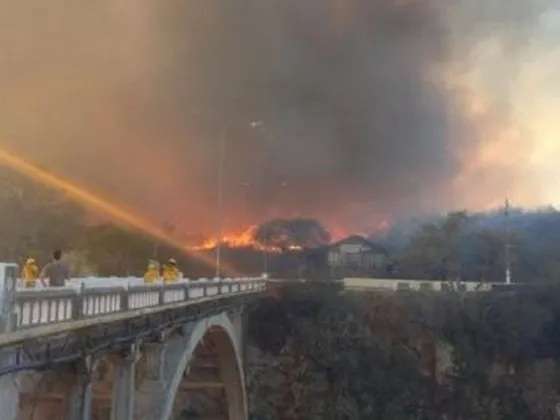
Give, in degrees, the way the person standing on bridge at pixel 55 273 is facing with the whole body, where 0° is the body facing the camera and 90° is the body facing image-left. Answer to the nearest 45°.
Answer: approximately 180°
